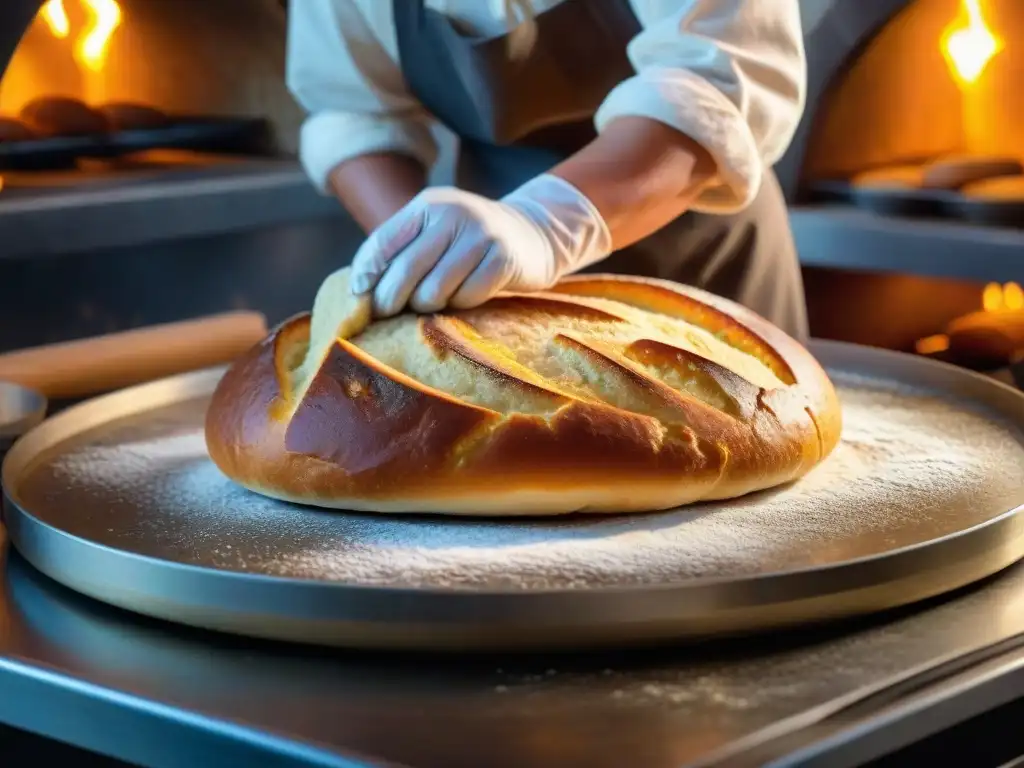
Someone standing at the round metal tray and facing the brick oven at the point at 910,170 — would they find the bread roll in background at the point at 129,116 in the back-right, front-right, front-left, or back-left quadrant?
front-left

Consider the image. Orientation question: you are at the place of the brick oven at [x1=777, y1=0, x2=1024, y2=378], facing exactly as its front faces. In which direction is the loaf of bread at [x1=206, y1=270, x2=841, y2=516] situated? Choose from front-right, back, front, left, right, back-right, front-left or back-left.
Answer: front

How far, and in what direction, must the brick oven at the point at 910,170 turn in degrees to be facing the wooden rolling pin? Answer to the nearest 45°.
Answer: approximately 45° to its right

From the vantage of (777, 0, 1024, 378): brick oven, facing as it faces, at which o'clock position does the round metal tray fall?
The round metal tray is roughly at 12 o'clock from the brick oven.

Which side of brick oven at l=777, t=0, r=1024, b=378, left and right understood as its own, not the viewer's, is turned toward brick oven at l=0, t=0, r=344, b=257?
right

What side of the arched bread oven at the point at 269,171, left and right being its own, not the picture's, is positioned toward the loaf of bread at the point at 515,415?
front

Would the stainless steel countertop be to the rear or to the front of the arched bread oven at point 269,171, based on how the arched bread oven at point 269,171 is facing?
to the front

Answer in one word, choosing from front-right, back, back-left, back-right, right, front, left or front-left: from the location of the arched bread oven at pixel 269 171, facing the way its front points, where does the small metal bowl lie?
front

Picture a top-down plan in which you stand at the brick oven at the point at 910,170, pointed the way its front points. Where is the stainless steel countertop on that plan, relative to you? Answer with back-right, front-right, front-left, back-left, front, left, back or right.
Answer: front

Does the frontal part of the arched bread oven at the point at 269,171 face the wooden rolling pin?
yes

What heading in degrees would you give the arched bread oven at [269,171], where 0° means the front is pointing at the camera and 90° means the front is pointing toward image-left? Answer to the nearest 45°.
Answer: approximately 0°

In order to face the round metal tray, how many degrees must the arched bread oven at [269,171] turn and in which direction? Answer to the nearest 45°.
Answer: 0° — it already faces it

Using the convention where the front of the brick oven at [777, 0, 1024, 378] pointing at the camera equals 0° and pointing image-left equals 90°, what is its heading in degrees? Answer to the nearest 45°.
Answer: approximately 0°
